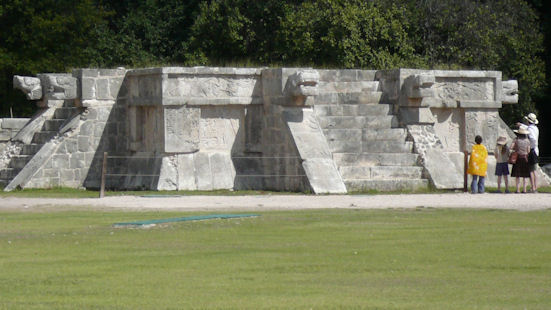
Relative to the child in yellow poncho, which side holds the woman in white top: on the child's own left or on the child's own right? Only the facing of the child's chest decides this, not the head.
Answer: on the child's own right

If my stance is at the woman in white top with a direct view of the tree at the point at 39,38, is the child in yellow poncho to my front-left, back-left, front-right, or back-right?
front-left

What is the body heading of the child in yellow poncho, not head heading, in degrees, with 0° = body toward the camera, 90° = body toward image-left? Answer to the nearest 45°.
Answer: approximately 180°

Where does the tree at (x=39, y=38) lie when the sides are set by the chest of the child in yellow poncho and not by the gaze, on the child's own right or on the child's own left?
on the child's own left
